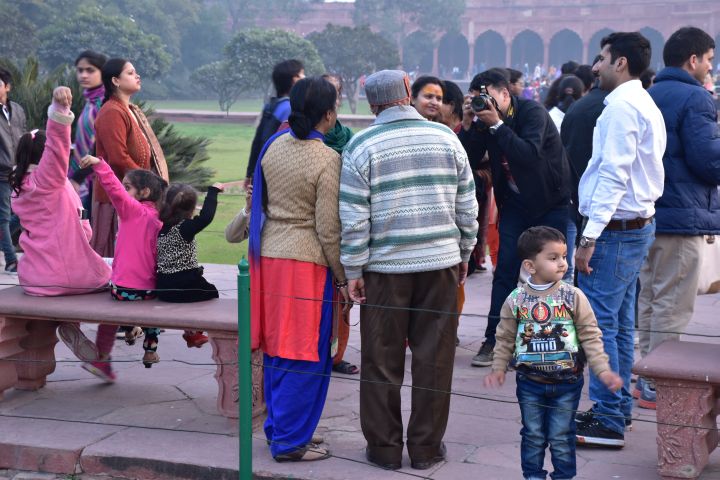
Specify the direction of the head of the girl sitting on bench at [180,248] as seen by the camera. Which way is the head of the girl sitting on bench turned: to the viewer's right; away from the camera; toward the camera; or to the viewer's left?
away from the camera

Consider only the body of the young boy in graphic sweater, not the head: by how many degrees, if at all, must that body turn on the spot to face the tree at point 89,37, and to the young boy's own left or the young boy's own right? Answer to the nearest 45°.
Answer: approximately 135° to the young boy's own right

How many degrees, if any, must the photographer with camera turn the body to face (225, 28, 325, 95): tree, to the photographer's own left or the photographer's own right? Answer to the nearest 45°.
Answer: approximately 135° to the photographer's own right

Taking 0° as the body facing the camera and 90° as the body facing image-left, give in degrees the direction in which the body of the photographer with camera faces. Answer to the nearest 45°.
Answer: approximately 45°

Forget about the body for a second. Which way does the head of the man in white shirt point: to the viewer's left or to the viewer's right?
to the viewer's left

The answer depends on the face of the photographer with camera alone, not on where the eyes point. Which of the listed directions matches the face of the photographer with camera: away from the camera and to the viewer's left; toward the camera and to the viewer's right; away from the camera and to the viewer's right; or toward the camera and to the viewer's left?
toward the camera and to the viewer's left

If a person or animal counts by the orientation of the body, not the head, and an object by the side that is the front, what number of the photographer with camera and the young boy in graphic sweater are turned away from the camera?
0

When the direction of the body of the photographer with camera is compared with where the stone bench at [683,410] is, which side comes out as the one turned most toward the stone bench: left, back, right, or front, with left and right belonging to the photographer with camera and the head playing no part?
left

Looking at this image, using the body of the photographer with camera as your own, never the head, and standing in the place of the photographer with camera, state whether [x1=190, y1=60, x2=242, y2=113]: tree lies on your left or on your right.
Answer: on your right

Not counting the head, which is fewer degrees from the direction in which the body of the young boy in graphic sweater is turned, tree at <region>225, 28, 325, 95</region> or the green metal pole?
the green metal pole

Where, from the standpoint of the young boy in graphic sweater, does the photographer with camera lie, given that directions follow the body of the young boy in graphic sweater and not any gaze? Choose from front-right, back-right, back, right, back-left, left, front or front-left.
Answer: back

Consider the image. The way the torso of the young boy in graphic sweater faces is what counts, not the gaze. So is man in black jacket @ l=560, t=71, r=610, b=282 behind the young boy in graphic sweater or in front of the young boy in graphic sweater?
behind

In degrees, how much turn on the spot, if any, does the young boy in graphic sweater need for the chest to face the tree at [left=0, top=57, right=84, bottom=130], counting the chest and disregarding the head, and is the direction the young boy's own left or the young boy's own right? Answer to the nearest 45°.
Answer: approximately 135° to the young boy's own right

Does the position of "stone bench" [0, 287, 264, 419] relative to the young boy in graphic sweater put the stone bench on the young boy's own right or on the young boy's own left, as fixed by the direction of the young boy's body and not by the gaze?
on the young boy's own right
